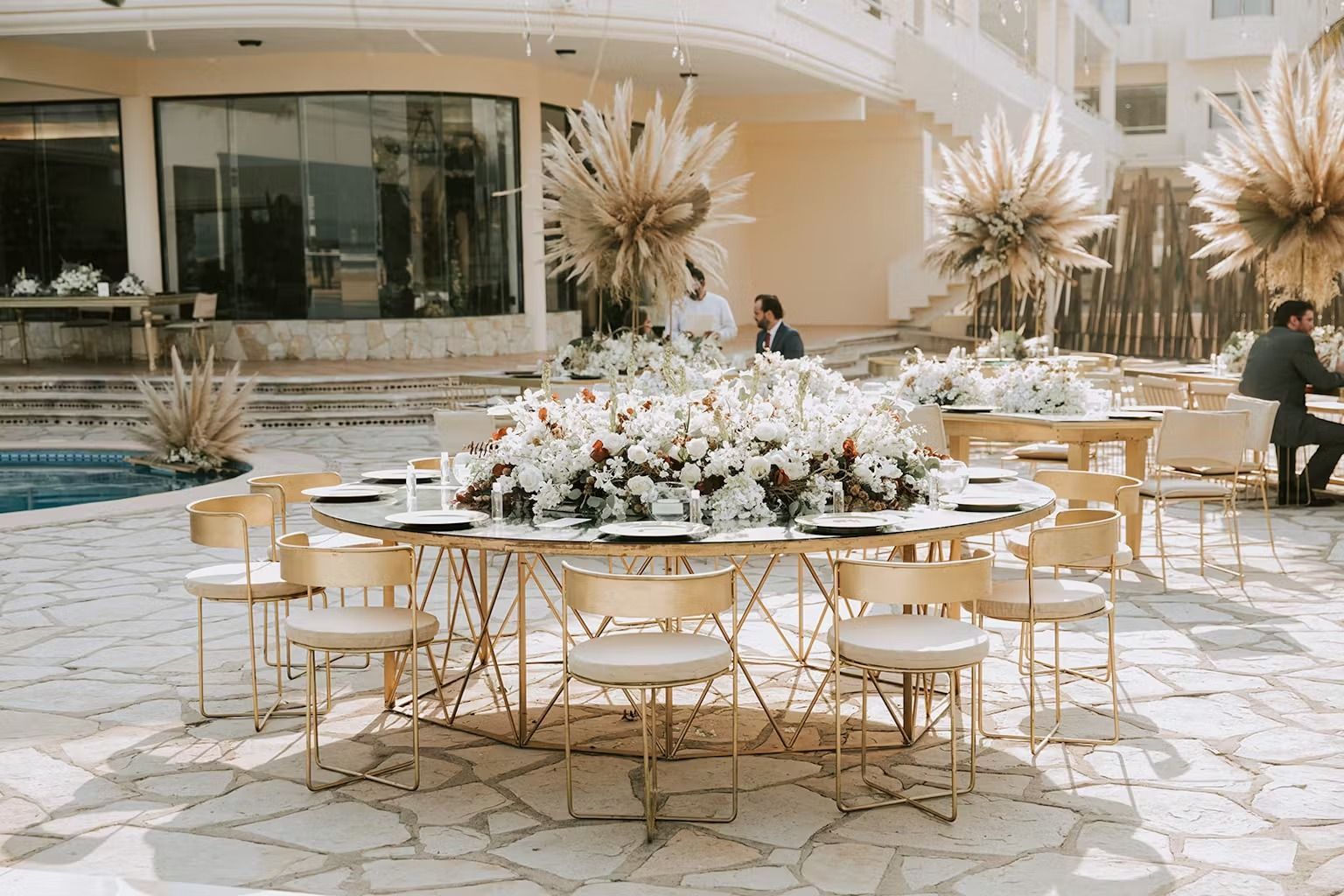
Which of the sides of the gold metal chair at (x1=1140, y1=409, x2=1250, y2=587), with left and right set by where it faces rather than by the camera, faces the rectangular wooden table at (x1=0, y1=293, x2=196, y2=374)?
front

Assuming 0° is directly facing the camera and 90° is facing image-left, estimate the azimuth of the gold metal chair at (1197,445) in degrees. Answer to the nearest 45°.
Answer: approximately 135°

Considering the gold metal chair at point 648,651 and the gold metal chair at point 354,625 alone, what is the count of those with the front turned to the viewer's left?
0

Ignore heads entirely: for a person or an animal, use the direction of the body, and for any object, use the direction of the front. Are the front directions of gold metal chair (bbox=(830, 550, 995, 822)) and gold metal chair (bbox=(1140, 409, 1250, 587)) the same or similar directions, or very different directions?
same or similar directions

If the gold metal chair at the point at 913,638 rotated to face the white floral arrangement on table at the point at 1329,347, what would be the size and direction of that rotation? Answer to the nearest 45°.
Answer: approximately 90° to its right

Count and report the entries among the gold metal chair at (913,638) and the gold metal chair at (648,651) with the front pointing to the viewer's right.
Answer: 0

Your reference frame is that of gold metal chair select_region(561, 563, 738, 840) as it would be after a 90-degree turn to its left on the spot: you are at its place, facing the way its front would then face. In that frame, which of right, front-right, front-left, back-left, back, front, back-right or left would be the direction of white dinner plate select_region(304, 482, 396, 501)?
front-right

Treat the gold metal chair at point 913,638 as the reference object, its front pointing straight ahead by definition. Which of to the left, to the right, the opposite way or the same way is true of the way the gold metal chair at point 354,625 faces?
to the right

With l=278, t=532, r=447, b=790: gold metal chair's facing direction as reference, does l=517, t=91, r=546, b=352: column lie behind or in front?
in front

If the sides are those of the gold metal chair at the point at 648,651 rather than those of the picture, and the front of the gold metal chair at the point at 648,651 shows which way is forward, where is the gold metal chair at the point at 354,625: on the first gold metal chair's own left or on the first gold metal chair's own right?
on the first gold metal chair's own left

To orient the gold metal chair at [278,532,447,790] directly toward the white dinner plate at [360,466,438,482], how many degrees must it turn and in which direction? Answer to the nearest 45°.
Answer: approximately 45° to its left

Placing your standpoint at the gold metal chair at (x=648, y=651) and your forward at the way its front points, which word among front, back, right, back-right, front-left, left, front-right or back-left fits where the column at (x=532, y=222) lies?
front

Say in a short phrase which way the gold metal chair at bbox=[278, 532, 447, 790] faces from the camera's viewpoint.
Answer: facing away from the viewer and to the right of the viewer

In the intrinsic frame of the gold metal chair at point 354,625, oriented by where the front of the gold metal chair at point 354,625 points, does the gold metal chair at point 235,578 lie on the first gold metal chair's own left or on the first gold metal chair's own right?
on the first gold metal chair's own left

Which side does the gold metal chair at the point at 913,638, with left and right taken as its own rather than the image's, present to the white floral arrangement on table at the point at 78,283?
front

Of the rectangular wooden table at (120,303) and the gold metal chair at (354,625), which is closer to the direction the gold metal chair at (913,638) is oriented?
the rectangular wooden table

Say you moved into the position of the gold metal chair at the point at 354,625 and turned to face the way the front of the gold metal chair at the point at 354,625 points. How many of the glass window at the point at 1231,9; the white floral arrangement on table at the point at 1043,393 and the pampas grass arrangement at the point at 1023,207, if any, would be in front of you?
3

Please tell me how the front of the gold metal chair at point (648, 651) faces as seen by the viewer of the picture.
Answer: facing away from the viewer
